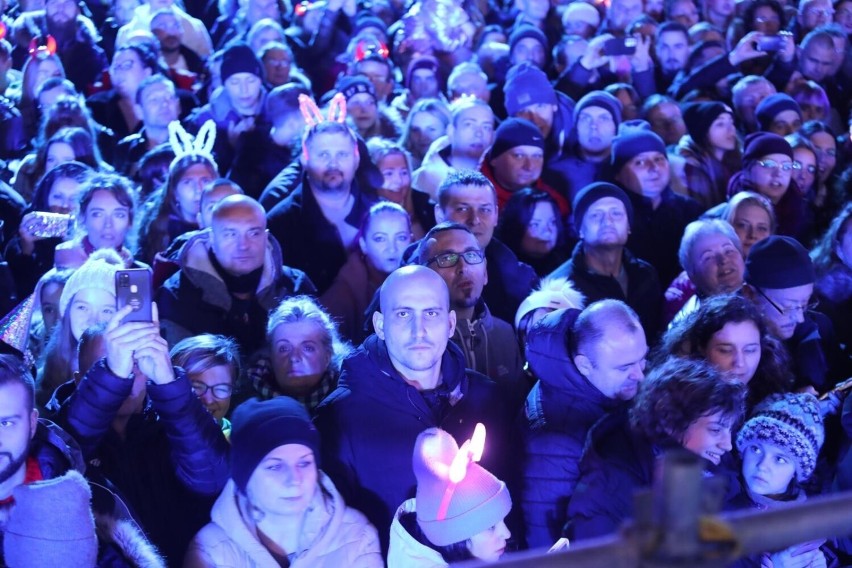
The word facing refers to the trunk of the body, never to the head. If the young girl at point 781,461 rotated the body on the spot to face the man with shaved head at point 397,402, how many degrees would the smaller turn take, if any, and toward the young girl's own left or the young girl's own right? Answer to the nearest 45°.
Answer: approximately 45° to the young girl's own right

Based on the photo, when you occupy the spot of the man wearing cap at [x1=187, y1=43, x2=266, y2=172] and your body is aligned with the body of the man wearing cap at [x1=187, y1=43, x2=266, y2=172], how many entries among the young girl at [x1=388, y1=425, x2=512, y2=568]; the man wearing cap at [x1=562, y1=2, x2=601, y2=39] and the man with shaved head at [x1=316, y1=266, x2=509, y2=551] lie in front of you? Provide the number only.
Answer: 2

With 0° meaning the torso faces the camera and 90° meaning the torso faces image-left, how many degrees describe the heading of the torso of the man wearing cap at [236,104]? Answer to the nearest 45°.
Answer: approximately 0°

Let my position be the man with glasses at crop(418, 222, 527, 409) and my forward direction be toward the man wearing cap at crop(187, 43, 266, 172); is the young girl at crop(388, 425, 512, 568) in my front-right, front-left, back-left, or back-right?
back-left

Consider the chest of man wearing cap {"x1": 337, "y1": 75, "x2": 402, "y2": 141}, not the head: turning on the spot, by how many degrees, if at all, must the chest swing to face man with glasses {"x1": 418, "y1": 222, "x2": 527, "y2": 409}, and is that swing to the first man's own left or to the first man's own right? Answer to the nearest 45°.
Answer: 0° — they already face them

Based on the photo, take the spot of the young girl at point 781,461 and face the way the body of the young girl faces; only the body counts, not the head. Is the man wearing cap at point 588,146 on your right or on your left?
on your right

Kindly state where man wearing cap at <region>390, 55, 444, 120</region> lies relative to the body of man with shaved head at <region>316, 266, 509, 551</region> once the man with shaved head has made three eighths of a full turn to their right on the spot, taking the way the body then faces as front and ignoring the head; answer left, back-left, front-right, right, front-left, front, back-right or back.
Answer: front-right

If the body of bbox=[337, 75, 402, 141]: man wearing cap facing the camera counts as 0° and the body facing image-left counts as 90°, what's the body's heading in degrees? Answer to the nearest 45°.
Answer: approximately 0°

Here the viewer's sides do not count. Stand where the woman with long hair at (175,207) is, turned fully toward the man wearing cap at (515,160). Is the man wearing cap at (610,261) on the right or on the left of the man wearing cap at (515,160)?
right
